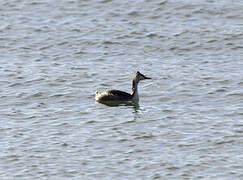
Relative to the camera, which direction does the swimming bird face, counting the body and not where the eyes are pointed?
to the viewer's right
